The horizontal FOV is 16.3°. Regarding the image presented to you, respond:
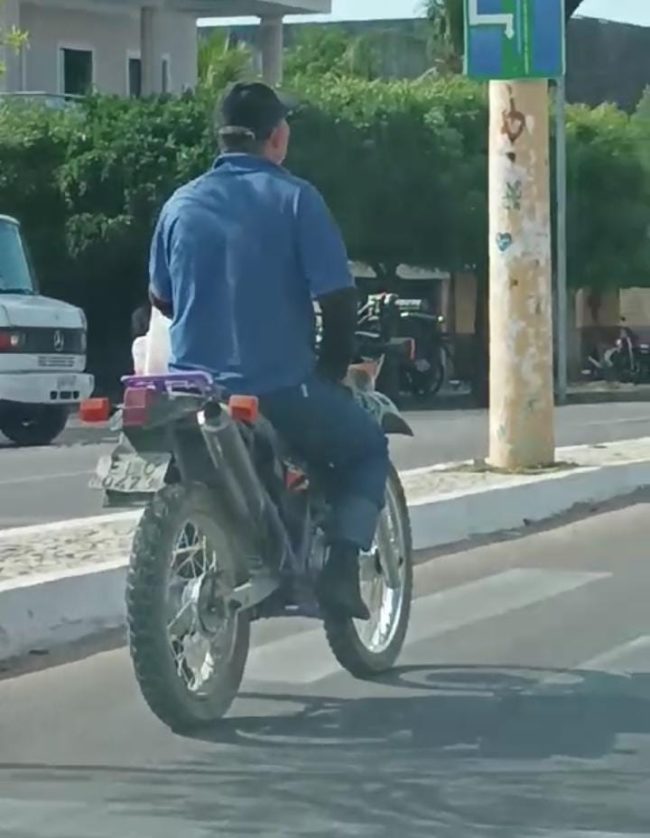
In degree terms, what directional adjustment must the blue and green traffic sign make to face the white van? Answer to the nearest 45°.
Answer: approximately 135° to its right

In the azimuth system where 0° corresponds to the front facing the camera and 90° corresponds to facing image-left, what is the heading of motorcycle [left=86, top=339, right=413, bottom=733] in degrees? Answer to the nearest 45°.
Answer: approximately 225°

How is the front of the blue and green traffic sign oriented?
toward the camera

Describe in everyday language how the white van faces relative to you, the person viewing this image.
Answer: facing the viewer and to the right of the viewer

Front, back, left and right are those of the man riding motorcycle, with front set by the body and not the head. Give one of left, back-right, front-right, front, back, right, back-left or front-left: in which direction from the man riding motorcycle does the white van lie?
front-left

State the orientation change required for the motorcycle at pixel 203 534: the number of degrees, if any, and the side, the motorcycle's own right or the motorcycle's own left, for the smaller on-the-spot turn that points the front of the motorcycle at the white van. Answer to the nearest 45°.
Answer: approximately 45° to the motorcycle's own left

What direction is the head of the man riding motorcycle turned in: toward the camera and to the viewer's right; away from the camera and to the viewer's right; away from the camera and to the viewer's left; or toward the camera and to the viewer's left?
away from the camera and to the viewer's right

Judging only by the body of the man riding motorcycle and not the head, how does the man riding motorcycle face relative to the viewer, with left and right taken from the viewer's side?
facing away from the viewer and to the right of the viewer

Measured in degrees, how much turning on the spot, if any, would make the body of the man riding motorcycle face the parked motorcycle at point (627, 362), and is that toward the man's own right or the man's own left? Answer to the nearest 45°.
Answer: approximately 45° to the man's own left
